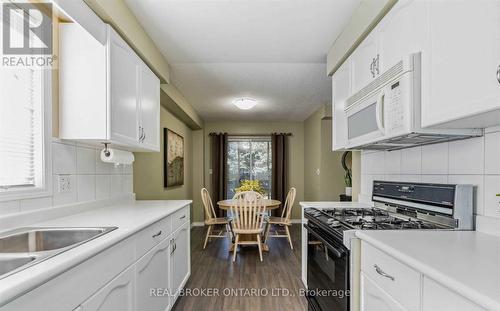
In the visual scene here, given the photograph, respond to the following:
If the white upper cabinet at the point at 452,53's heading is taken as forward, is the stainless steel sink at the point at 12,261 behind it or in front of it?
in front

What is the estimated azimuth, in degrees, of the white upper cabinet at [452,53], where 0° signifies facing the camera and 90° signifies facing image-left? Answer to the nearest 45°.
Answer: approximately 45°

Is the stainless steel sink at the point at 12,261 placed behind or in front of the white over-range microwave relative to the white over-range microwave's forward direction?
in front

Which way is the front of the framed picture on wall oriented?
to the viewer's right

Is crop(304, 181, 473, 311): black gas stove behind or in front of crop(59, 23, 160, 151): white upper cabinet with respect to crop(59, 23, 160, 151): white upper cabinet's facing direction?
in front

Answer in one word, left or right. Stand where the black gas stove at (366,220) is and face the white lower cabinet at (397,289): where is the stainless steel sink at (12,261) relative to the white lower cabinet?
right

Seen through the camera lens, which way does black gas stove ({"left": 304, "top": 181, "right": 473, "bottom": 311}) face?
facing the viewer and to the left of the viewer

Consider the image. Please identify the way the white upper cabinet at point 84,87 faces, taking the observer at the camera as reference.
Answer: facing the viewer and to the right of the viewer

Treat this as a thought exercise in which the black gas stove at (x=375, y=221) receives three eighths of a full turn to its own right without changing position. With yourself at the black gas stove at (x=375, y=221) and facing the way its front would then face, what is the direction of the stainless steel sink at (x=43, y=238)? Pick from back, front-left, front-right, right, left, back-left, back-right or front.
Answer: back-left

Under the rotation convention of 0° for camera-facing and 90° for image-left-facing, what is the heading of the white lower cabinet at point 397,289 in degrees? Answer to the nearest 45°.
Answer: approximately 45°

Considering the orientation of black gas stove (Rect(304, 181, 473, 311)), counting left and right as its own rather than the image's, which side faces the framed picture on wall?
right
